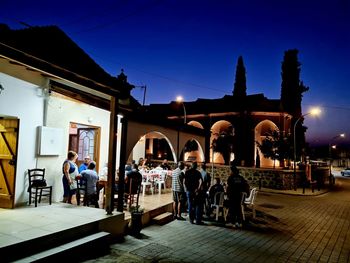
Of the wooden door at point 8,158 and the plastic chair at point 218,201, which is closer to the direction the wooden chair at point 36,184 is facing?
the plastic chair

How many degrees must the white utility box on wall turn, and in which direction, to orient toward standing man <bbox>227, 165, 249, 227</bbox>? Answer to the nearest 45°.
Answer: approximately 45° to its left

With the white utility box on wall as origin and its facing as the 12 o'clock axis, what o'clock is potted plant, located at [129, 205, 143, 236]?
The potted plant is roughly at 12 o'clock from the white utility box on wall.

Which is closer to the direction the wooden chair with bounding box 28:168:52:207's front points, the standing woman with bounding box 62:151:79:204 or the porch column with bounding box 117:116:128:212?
the porch column

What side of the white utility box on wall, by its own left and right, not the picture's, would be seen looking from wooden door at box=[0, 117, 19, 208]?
right

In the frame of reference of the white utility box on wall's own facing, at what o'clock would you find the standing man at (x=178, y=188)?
The standing man is roughly at 11 o'clock from the white utility box on wall.

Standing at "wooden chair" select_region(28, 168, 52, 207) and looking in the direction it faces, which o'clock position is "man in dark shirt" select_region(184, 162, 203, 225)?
The man in dark shirt is roughly at 11 o'clock from the wooden chair.

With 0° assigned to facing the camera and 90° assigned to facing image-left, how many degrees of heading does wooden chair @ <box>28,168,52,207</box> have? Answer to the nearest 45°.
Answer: approximately 315°

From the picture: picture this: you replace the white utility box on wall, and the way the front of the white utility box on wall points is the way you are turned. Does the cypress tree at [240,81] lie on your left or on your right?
on your left
